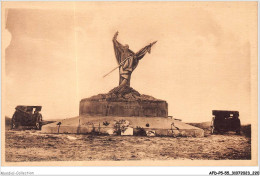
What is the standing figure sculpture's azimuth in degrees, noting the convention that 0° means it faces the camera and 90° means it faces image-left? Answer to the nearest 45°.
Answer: approximately 0°
